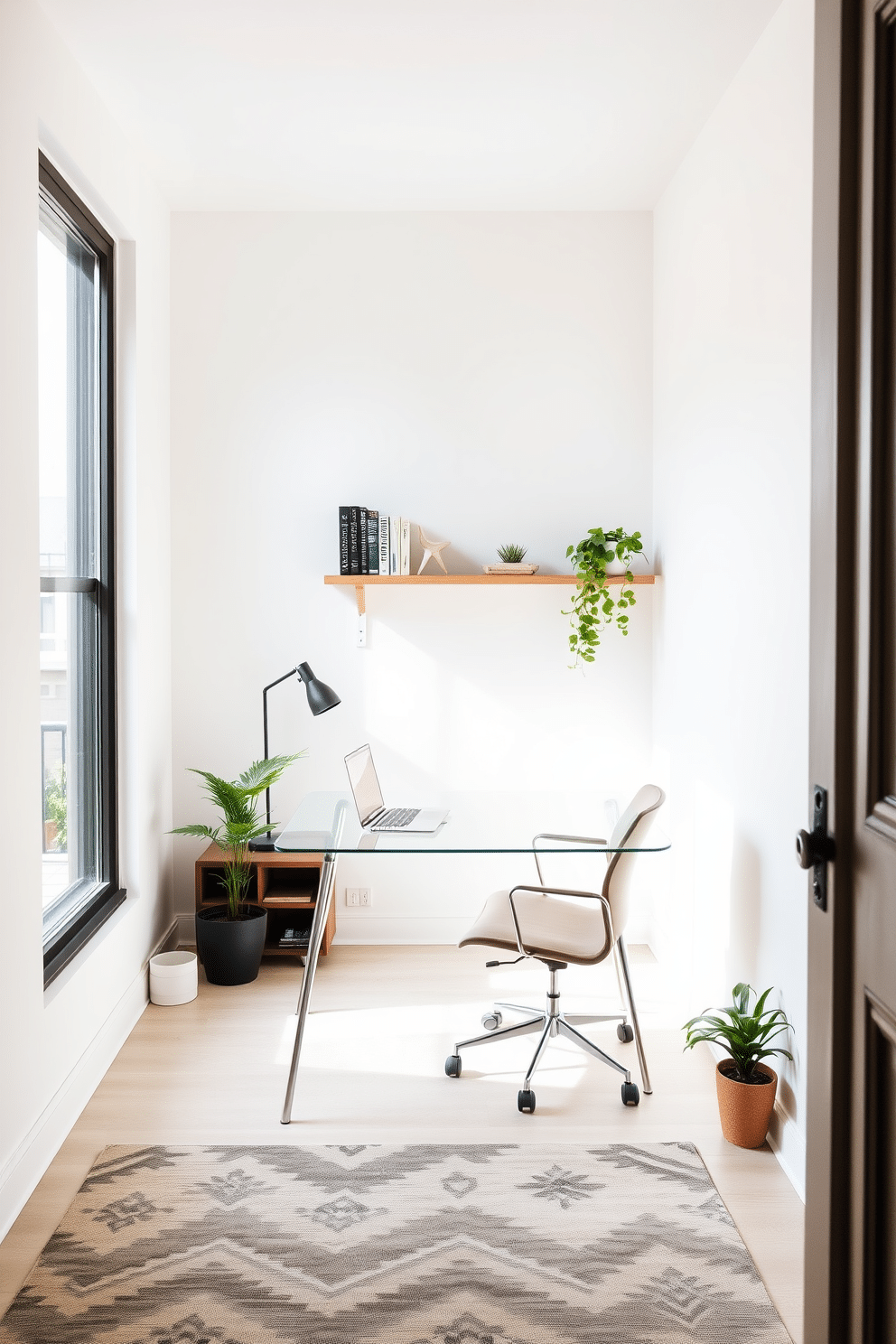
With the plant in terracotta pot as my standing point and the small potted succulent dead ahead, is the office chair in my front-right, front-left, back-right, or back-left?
front-left

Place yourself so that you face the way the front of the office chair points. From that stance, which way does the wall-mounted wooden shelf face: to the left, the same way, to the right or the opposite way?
to the left

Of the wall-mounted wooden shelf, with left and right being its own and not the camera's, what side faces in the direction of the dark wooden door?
front

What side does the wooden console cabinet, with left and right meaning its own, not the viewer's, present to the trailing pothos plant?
left

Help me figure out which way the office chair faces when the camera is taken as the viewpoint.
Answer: facing to the left of the viewer

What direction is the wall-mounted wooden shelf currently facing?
toward the camera

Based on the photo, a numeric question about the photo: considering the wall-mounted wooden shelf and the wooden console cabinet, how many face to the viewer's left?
0

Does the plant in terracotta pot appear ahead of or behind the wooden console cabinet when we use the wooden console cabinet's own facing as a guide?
ahead

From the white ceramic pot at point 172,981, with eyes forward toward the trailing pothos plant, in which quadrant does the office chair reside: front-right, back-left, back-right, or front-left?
front-right

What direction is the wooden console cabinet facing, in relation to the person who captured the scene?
facing the viewer

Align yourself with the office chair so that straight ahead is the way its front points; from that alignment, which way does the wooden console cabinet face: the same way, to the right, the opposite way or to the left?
to the left
